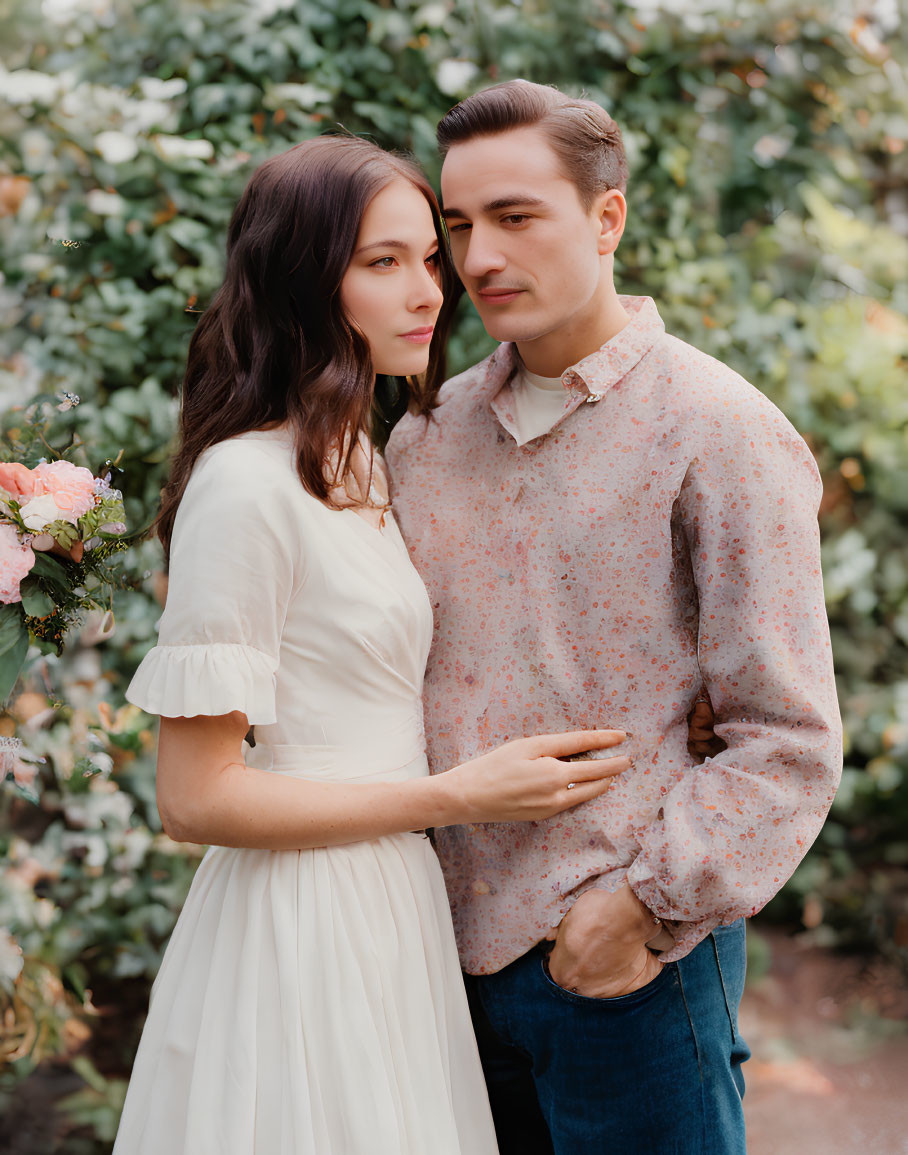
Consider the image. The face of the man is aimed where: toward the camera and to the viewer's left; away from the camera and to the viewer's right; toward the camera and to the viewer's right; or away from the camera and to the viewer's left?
toward the camera and to the viewer's left

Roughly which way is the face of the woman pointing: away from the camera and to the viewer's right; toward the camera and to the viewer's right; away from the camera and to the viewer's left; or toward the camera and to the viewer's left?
toward the camera and to the viewer's right

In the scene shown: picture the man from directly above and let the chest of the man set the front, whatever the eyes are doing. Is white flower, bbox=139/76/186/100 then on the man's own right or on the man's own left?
on the man's own right

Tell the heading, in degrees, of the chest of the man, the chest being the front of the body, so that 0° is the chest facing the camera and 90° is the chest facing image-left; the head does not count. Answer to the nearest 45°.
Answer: approximately 45°

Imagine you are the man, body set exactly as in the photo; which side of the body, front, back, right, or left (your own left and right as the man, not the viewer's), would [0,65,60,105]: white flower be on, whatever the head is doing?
right

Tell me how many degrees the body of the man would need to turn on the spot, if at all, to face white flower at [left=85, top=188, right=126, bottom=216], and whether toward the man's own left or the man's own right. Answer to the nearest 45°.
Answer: approximately 90° to the man's own right
